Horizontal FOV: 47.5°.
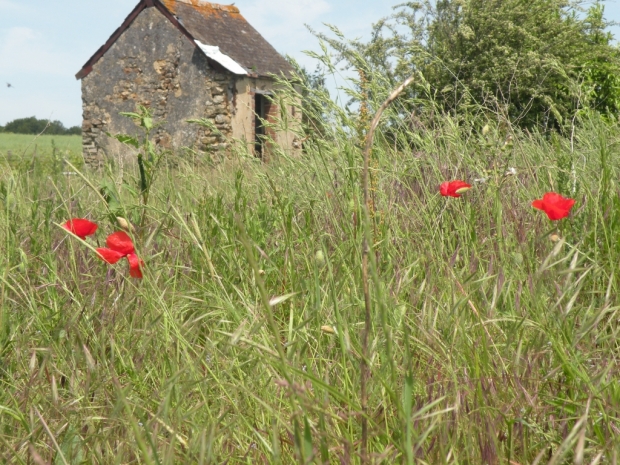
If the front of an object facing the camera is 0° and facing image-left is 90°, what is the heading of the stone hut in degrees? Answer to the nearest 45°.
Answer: approximately 315°

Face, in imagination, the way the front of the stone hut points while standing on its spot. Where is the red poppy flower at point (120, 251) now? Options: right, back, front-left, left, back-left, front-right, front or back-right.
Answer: front-right
